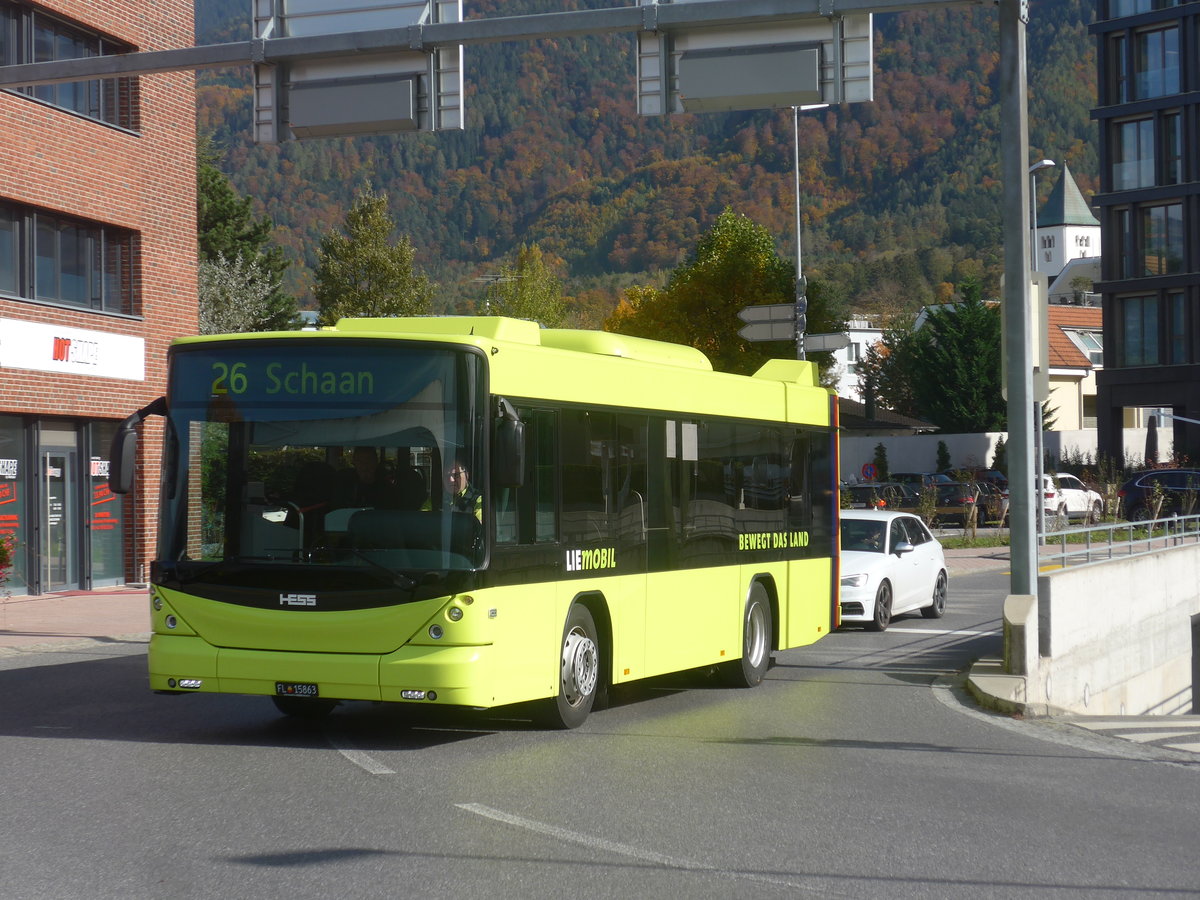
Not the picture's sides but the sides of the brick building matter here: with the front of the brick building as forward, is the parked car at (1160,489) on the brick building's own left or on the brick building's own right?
on the brick building's own left

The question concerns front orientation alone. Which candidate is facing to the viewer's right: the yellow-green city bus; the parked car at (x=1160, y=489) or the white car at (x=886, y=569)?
the parked car

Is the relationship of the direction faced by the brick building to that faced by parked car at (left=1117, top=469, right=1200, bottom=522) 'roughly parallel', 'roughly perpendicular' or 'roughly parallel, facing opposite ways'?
roughly parallel

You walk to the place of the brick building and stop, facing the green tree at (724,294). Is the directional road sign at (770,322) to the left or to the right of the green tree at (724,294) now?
right

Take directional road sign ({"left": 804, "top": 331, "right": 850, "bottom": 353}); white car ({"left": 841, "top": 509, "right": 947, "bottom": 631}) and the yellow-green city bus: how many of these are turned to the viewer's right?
0

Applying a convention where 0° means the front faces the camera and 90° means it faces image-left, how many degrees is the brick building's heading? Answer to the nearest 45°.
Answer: approximately 315°

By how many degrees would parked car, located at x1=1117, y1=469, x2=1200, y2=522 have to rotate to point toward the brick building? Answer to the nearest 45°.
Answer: approximately 135° to its right

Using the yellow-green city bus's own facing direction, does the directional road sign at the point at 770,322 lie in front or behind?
behind

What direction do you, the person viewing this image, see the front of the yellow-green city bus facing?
facing the viewer and to the left of the viewer

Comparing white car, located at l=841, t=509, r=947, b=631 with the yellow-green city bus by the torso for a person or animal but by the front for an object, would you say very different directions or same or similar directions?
same or similar directions
